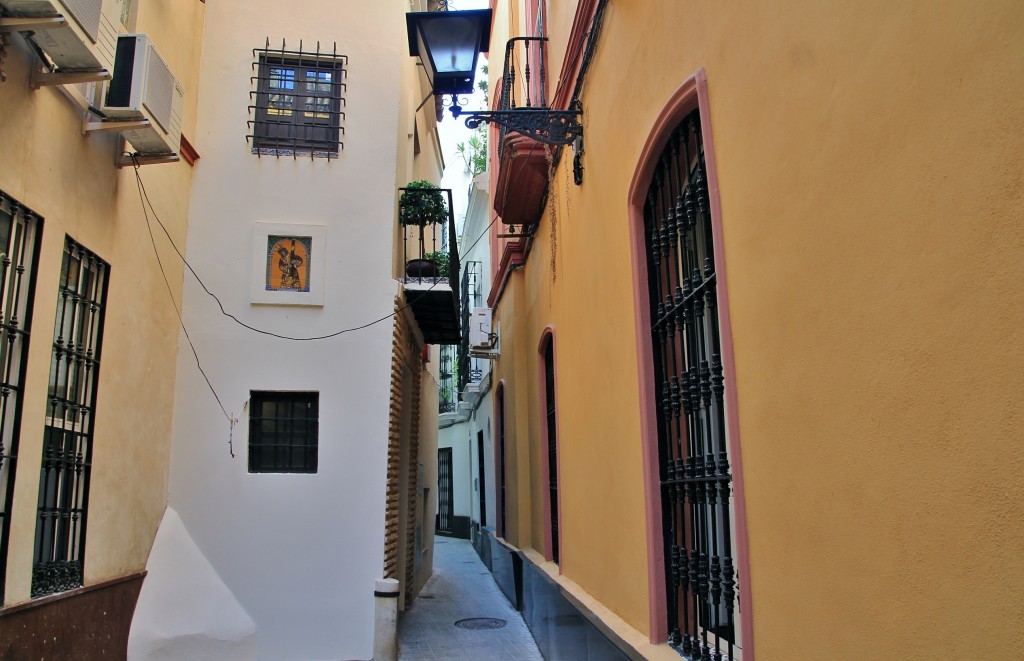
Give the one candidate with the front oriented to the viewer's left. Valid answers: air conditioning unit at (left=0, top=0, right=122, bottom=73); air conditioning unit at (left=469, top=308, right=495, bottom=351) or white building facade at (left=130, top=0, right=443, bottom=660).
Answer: air conditioning unit at (left=469, top=308, right=495, bottom=351)

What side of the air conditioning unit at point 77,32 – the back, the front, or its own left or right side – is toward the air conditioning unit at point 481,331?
left

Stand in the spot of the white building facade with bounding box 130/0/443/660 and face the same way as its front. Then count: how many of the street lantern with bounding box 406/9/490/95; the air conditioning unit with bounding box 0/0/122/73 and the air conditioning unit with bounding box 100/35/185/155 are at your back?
0

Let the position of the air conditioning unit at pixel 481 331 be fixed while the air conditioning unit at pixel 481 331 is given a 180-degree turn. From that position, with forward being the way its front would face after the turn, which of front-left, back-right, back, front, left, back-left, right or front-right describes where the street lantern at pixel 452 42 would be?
right

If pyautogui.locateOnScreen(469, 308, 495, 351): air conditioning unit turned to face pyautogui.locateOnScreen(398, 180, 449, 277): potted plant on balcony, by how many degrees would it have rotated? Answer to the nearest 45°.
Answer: approximately 90° to its left

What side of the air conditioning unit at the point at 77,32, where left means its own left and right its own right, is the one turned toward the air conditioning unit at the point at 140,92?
left

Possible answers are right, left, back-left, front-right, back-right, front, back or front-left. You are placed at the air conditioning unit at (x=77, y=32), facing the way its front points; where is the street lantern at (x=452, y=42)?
front-left

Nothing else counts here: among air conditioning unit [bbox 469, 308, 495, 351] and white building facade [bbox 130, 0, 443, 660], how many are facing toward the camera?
1

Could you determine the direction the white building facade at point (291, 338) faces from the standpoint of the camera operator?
facing the viewer

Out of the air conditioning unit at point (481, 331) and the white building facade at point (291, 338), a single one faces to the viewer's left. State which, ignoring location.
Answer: the air conditioning unit

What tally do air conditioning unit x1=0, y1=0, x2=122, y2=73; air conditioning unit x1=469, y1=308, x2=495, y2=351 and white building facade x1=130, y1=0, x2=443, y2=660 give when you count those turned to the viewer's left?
1

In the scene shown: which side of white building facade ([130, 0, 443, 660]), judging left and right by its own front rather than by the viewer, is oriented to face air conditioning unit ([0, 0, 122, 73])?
front

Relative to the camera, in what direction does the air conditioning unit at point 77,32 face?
facing the viewer and to the right of the viewer

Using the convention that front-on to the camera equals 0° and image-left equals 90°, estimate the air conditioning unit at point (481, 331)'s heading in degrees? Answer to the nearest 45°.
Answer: approximately 90°
